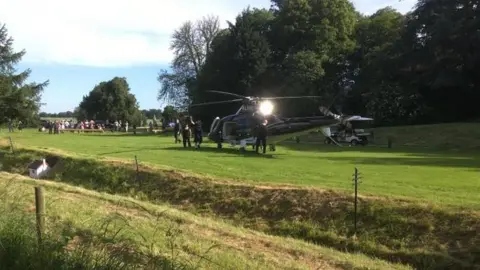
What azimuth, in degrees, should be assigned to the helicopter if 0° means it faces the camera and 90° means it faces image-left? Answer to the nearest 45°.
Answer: approximately 90°

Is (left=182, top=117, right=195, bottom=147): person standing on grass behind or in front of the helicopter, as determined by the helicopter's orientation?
in front

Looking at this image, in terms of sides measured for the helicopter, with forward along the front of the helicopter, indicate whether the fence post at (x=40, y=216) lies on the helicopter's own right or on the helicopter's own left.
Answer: on the helicopter's own left
